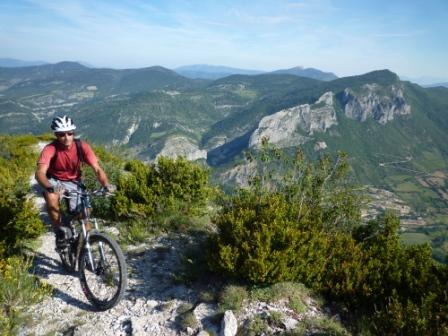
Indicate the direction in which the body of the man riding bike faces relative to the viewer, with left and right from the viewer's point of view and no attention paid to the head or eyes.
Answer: facing the viewer and to the right of the viewer

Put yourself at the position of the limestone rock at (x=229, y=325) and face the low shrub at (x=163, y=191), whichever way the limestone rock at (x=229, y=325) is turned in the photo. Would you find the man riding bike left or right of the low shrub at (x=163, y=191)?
left

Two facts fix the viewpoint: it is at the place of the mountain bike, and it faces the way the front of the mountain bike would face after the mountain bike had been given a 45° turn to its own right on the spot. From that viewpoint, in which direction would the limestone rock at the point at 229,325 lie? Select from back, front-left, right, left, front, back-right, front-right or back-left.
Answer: front-left

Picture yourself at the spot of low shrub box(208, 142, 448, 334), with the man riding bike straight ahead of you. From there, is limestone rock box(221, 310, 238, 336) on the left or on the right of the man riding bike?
left

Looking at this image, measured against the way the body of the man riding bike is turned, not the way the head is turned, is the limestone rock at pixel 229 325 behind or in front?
in front

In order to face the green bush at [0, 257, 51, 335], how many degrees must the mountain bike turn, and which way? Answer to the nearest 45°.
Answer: approximately 90° to its right
